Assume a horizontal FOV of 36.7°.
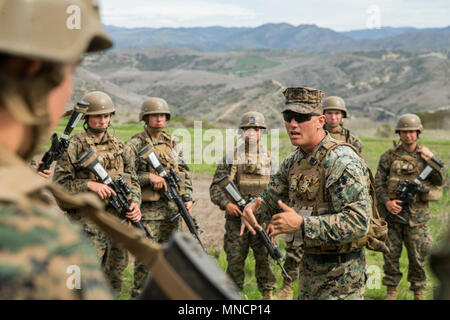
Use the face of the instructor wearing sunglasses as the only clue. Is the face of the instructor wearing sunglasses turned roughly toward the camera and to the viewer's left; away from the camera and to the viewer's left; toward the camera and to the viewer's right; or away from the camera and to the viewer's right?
toward the camera and to the viewer's left

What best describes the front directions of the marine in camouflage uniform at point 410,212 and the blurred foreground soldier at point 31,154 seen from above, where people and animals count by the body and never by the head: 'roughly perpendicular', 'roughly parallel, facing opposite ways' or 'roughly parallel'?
roughly parallel, facing opposite ways

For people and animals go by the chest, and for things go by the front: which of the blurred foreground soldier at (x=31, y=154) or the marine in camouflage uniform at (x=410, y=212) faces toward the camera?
the marine in camouflage uniform

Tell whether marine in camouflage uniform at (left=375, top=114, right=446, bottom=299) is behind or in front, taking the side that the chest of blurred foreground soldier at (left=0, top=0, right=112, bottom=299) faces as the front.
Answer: in front

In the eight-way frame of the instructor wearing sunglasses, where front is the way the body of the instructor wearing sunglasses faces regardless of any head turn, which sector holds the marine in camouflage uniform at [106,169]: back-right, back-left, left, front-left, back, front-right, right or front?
right

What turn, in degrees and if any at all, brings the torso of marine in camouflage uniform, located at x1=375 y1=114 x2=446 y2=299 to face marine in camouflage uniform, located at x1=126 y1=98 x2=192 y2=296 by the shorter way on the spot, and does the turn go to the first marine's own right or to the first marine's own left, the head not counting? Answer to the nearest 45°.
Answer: approximately 45° to the first marine's own right

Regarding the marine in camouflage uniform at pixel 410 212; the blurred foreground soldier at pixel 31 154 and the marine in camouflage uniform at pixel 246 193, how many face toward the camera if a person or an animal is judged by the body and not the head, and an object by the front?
2

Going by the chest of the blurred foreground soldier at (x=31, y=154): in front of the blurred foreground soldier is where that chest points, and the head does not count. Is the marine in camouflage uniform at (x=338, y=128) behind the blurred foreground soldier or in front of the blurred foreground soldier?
in front

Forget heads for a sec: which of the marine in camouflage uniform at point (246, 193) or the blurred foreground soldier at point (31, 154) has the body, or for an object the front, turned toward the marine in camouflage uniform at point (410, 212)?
the blurred foreground soldier

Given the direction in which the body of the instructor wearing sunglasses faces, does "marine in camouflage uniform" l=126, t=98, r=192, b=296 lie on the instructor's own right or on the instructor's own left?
on the instructor's own right

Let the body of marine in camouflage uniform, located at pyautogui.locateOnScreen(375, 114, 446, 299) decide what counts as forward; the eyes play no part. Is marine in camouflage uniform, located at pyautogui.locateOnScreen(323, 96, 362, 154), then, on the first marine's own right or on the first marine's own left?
on the first marine's own right

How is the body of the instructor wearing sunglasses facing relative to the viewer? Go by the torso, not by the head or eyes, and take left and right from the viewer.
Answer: facing the viewer and to the left of the viewer

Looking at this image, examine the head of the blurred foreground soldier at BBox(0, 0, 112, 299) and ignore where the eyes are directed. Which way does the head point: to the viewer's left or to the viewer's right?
to the viewer's right

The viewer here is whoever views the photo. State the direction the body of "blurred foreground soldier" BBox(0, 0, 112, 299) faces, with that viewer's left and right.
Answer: facing away from the viewer and to the right of the viewer

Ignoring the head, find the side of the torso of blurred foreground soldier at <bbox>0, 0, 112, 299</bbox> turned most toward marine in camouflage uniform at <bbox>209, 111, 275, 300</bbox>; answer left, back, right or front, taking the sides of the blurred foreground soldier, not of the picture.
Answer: front

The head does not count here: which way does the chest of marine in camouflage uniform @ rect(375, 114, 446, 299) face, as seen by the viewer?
toward the camera
